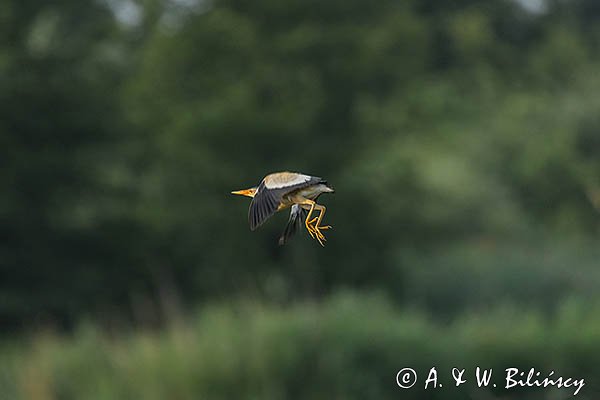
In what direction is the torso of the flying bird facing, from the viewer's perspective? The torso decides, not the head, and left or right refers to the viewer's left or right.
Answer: facing to the left of the viewer
